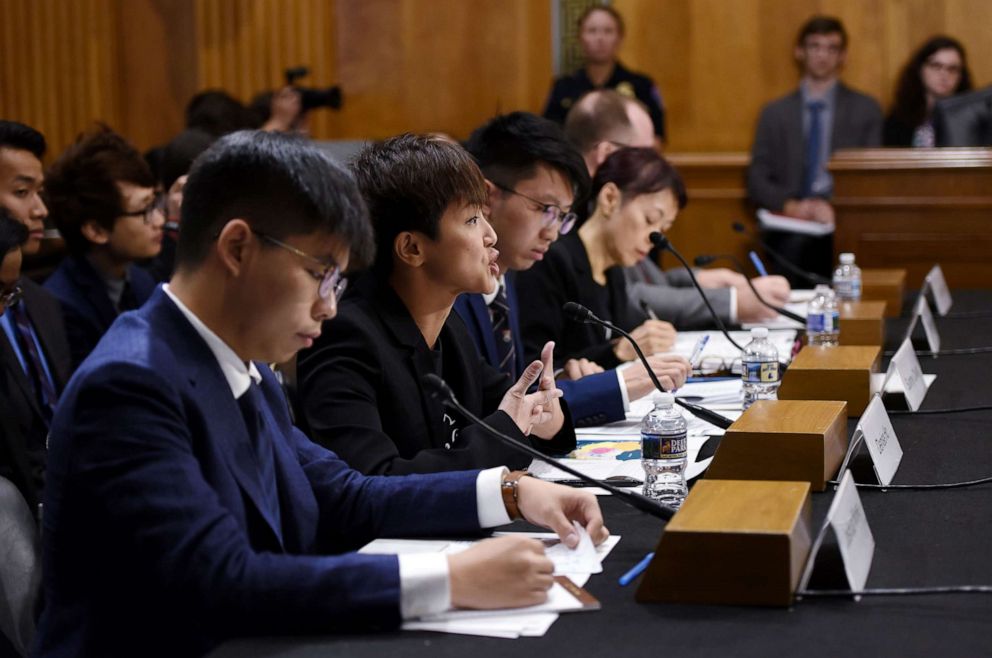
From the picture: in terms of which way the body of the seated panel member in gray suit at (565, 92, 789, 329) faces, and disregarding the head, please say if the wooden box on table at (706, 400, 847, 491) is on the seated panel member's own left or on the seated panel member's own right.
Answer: on the seated panel member's own right

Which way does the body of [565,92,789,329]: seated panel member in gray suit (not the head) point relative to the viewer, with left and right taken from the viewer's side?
facing to the right of the viewer

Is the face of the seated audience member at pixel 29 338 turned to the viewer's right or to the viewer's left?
to the viewer's right

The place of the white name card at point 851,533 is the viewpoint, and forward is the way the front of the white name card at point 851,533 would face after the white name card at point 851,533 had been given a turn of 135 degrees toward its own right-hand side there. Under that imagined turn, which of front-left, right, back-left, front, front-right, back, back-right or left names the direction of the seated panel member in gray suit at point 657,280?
back-right

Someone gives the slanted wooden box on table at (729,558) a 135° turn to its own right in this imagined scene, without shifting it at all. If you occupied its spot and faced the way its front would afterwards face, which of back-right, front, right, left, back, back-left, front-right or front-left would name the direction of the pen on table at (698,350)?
front-left

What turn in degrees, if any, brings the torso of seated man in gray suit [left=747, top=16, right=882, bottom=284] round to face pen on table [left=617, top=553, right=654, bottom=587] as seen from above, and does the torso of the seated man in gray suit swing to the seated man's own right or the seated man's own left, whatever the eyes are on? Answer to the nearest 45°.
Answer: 0° — they already face it

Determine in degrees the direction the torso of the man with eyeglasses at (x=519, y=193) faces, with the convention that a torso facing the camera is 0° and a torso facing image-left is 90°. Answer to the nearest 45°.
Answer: approximately 315°

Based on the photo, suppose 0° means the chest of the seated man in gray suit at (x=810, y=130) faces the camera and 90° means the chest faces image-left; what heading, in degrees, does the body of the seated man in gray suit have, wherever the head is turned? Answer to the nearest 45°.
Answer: approximately 0°
